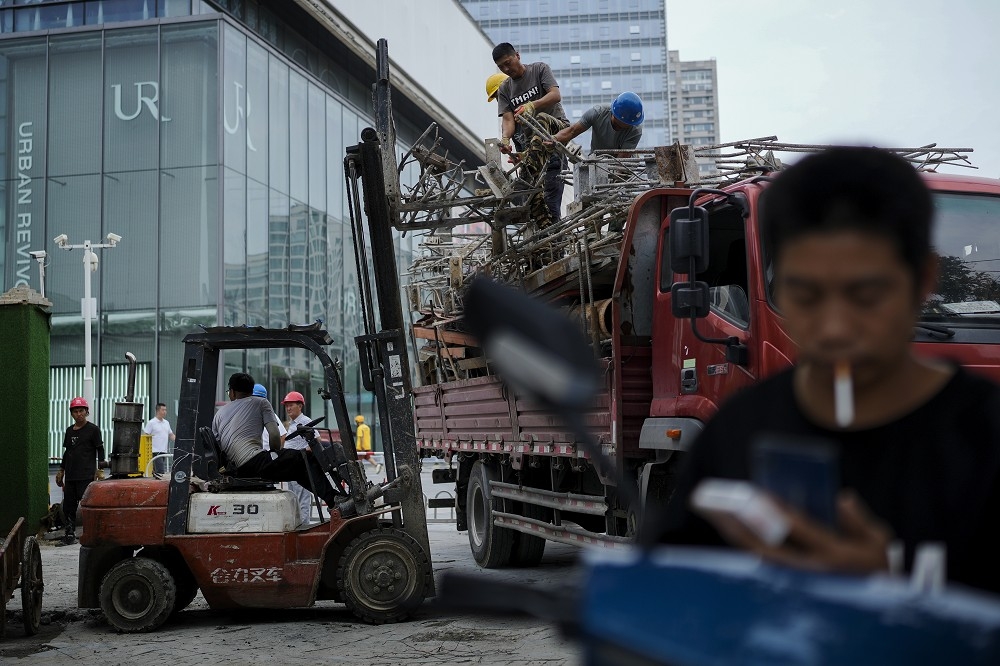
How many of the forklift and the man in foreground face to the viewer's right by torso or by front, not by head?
1

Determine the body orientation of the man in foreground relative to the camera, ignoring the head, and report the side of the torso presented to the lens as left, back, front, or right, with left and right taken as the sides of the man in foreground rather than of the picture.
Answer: front

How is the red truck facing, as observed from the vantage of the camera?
facing the viewer and to the right of the viewer

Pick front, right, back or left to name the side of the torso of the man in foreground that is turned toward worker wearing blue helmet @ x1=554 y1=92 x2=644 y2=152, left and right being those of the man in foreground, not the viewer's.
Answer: back

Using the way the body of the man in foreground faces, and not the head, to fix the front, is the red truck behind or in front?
behind

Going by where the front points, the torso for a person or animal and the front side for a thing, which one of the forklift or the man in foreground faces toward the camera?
the man in foreground

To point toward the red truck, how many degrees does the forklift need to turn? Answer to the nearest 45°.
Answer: approximately 45° to its right

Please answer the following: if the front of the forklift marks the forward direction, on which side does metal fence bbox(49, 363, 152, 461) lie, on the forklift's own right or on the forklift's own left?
on the forklift's own left

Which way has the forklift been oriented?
to the viewer's right

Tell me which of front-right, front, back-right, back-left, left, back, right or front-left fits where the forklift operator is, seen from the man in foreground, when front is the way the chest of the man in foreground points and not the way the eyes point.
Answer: back-right

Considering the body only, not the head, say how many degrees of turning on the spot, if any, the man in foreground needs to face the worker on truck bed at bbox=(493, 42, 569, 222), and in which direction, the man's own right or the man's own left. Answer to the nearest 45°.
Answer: approximately 180°

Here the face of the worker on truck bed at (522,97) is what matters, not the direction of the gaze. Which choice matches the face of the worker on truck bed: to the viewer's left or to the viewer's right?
to the viewer's left

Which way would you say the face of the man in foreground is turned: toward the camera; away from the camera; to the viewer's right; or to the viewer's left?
toward the camera

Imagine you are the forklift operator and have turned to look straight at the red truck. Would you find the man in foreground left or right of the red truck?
right

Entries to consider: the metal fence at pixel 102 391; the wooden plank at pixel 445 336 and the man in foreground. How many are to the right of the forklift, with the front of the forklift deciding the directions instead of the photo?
1
